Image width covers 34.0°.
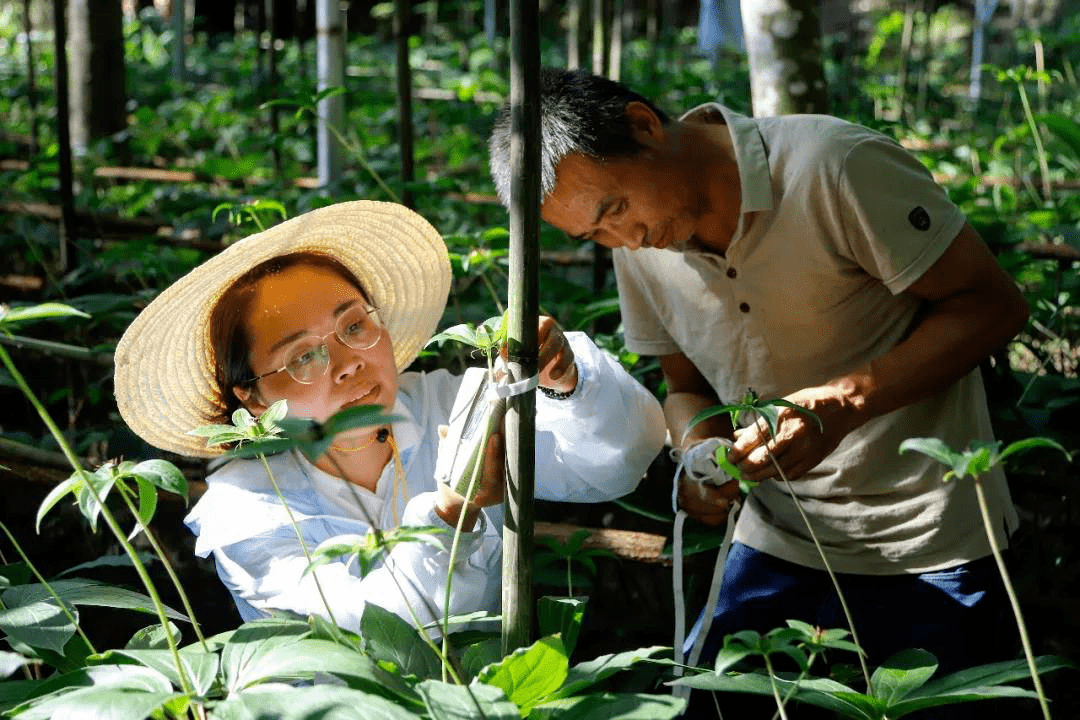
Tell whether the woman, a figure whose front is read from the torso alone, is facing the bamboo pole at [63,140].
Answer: no

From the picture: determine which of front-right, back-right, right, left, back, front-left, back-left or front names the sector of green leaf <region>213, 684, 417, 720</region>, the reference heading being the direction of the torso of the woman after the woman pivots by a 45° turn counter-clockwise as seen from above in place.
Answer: right

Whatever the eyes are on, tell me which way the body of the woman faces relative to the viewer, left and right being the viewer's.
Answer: facing the viewer and to the right of the viewer

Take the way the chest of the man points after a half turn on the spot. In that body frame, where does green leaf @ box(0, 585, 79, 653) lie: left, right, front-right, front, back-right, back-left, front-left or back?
back

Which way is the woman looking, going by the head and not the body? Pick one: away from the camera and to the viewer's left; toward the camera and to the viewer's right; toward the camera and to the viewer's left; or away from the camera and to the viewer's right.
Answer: toward the camera and to the viewer's right

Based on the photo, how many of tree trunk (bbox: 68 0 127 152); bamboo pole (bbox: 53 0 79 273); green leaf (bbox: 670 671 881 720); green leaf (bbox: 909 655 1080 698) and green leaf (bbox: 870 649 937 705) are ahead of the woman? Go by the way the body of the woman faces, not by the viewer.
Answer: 3

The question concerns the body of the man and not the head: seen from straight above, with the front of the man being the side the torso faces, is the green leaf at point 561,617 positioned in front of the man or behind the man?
in front

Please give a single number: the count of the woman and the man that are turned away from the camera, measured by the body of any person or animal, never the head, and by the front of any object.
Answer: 0

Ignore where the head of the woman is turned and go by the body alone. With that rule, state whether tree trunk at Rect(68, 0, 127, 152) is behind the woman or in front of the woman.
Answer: behind

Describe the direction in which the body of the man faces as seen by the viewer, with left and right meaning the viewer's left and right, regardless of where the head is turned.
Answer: facing the viewer and to the left of the viewer

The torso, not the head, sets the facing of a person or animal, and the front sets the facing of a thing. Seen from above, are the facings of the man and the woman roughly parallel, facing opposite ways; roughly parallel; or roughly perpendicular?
roughly perpendicular

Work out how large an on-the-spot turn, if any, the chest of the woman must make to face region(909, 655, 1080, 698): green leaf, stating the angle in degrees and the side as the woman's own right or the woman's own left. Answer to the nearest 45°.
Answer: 0° — they already face it

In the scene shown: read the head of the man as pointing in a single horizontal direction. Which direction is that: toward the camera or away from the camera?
toward the camera

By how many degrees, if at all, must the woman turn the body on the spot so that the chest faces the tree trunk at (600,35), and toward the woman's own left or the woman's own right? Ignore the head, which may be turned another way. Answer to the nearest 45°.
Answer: approximately 135° to the woman's own left

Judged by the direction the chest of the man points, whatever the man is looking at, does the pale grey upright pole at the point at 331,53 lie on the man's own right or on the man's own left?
on the man's own right

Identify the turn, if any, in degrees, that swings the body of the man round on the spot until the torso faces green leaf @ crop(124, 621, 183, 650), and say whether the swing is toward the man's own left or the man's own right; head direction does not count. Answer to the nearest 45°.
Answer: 0° — they already face it

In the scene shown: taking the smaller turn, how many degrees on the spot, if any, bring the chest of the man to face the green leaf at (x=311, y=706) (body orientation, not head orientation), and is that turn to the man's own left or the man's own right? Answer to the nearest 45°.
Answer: approximately 45° to the man's own left

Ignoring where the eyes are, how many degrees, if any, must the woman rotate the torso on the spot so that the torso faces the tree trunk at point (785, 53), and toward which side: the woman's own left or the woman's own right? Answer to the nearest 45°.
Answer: approximately 90° to the woman's own left

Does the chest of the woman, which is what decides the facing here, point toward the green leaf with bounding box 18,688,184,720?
no

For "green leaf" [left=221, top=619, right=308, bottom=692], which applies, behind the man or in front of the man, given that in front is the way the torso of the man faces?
in front
